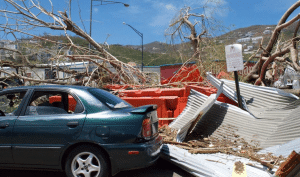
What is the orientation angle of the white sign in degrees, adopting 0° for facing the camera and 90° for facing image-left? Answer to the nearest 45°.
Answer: approximately 0°

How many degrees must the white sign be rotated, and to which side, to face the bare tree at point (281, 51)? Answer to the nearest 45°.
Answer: approximately 135° to its left

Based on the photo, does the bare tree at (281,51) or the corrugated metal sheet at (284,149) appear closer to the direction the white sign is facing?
the corrugated metal sheet

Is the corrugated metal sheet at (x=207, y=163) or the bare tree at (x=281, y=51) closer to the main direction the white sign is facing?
the corrugated metal sheet

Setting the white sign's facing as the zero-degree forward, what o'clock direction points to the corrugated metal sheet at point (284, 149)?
The corrugated metal sheet is roughly at 11 o'clock from the white sign.
